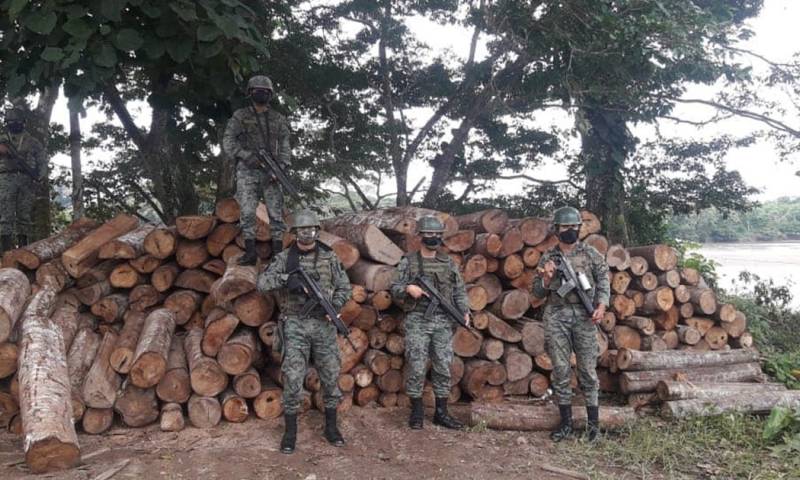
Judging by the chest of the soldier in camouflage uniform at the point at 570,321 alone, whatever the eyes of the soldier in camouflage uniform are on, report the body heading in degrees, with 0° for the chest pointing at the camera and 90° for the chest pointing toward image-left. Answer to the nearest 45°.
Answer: approximately 0°

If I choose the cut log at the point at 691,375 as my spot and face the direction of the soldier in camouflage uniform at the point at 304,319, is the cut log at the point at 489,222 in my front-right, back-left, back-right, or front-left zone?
front-right

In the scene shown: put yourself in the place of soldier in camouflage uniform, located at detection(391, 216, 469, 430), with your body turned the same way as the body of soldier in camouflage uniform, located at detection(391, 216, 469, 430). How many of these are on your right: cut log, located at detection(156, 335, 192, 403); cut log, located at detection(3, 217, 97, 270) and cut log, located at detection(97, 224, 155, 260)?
3

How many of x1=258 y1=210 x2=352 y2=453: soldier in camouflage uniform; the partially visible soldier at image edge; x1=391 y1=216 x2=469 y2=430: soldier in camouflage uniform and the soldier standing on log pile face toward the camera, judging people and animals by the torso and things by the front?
4

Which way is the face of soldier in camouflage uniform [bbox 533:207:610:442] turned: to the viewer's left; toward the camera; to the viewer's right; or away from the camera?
toward the camera

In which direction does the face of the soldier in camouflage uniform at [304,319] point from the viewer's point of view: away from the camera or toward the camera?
toward the camera

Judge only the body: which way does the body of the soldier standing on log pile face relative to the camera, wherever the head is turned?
toward the camera

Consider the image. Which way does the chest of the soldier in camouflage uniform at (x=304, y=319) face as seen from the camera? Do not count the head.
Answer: toward the camera

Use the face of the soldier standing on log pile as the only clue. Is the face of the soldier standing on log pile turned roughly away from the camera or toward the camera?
toward the camera

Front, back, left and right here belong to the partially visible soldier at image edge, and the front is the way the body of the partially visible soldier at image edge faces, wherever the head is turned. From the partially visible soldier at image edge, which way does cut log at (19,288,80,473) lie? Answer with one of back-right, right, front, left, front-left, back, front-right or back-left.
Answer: front

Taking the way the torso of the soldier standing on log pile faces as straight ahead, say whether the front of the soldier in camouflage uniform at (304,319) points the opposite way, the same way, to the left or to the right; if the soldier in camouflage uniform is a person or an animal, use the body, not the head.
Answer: the same way

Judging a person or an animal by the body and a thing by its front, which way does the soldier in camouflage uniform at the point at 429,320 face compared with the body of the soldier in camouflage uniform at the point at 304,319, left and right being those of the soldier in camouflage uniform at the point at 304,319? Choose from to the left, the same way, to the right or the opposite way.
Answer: the same way

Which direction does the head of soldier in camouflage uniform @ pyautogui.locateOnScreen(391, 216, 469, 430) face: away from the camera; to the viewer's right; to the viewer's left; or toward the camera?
toward the camera
